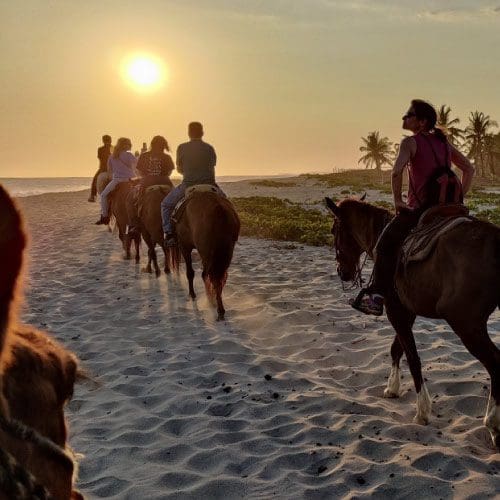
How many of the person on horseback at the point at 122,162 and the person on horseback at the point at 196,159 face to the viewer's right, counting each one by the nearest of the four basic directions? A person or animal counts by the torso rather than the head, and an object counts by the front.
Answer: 0

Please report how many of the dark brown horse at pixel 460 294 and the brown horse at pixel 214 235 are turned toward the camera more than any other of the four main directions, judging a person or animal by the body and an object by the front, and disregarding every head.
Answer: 0

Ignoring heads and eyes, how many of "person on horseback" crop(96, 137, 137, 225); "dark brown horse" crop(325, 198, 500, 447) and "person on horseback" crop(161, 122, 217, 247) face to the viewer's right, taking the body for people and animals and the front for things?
0

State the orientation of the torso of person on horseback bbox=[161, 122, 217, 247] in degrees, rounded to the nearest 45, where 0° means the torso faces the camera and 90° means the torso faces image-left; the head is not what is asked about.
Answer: approximately 135°

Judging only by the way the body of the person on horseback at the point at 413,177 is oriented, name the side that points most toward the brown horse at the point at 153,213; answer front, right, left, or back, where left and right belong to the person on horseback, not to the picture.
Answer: front

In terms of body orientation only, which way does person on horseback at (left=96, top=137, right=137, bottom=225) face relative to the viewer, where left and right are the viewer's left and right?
facing away from the viewer and to the left of the viewer

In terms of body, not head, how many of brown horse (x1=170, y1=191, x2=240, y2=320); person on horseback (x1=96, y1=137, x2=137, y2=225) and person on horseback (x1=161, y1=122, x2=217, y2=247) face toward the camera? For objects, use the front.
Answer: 0

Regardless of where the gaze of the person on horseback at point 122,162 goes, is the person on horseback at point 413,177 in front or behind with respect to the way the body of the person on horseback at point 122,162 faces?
behind

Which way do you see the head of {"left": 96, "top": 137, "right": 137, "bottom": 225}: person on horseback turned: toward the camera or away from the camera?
away from the camera

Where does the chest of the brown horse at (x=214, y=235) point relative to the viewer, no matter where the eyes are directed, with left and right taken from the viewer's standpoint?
facing away from the viewer and to the left of the viewer

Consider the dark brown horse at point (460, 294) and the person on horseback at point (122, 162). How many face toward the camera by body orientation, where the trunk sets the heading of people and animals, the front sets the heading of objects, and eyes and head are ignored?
0

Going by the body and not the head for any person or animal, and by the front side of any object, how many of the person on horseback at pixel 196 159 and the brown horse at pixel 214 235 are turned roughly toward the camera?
0

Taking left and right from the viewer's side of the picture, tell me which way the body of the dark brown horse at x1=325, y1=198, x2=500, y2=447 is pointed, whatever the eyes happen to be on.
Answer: facing away from the viewer and to the left of the viewer
